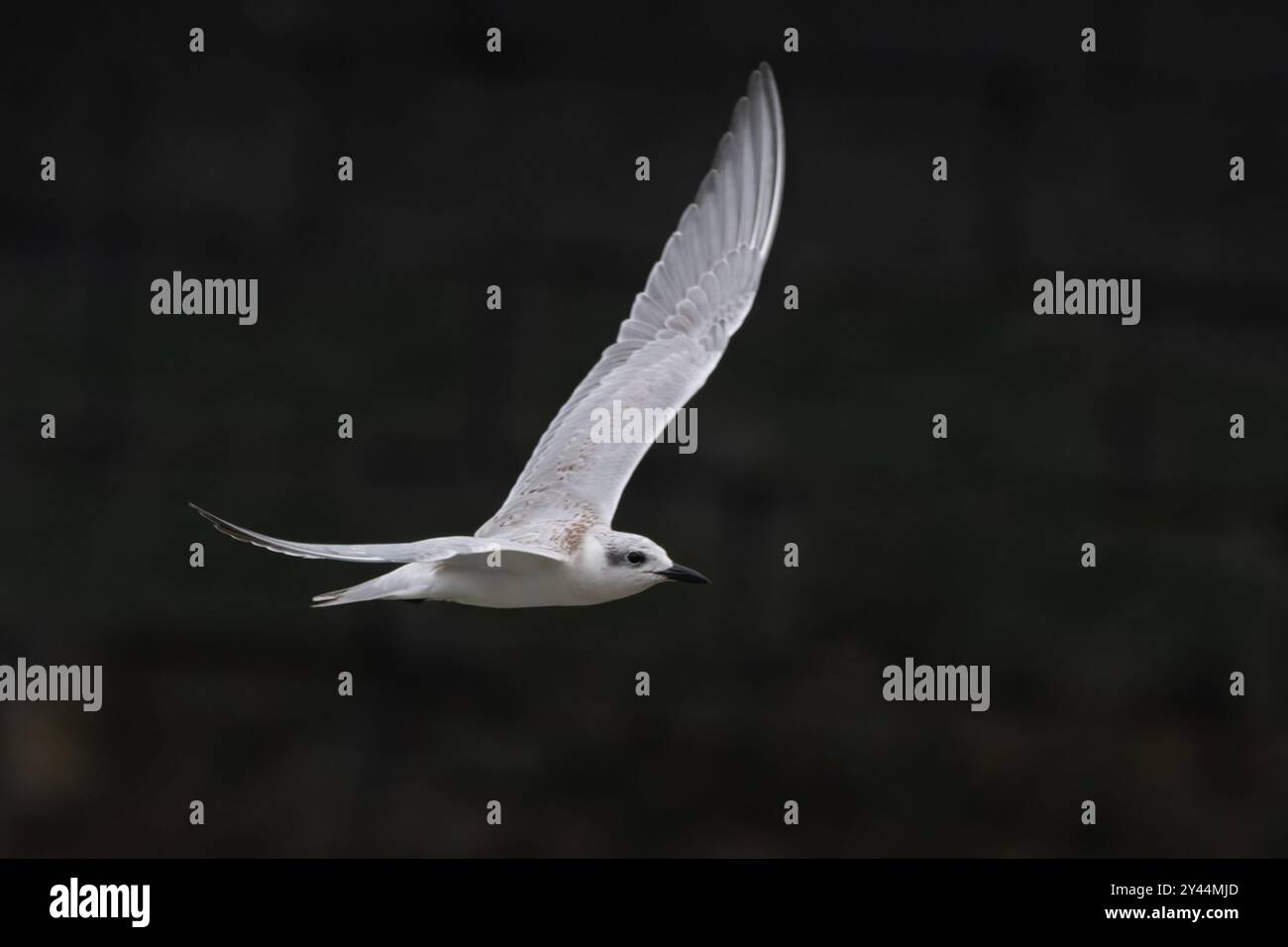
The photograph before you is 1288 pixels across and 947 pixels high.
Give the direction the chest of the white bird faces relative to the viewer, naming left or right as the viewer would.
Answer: facing to the right of the viewer
